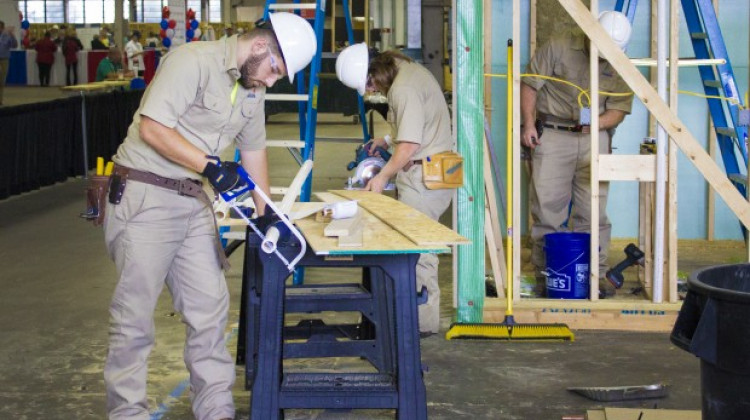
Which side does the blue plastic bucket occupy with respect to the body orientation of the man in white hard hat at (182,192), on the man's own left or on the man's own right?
on the man's own left

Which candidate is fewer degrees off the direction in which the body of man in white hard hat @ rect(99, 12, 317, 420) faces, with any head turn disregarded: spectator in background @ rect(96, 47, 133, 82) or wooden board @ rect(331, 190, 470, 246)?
the wooden board

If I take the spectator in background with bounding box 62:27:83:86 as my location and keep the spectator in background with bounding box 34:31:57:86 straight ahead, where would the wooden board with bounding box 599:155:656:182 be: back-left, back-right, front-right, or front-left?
back-left

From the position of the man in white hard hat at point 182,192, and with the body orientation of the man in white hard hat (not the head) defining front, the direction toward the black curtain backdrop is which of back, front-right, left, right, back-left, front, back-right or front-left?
back-left

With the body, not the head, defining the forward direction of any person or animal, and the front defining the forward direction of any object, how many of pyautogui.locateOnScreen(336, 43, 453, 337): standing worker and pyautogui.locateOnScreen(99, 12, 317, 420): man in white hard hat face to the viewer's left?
1

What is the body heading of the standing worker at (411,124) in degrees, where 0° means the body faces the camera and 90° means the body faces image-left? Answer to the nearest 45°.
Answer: approximately 90°

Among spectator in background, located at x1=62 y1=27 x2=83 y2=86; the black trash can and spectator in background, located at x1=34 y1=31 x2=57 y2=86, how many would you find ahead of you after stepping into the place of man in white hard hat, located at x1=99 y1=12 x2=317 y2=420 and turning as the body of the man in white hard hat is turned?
1

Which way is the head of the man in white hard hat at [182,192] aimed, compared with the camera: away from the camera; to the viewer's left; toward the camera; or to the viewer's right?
to the viewer's right

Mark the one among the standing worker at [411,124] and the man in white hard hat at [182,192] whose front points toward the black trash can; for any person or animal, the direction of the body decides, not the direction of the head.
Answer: the man in white hard hat

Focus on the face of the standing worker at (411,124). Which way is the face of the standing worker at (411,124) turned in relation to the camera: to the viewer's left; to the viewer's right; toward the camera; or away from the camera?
to the viewer's left

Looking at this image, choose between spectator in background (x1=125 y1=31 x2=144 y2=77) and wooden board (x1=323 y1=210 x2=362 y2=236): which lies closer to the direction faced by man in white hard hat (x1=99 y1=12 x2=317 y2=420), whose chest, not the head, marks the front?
the wooden board

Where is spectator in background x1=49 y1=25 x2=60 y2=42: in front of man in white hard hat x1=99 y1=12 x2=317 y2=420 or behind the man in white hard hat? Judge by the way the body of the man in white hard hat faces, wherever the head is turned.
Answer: behind
